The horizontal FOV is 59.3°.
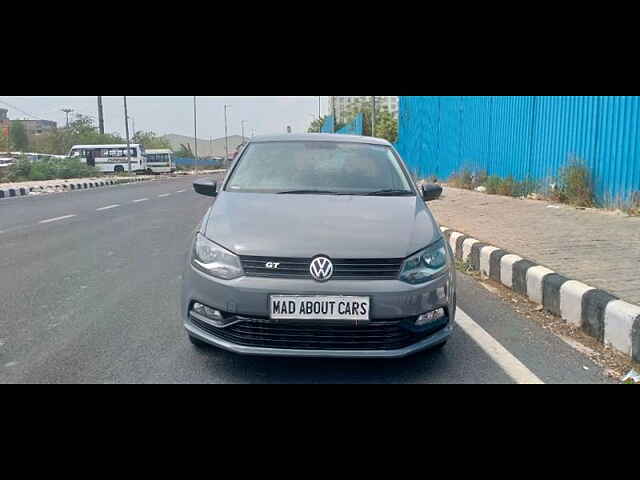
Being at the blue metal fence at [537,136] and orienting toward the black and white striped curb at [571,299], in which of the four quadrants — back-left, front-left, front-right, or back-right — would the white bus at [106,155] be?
back-right

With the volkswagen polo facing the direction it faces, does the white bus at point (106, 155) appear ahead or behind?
behind

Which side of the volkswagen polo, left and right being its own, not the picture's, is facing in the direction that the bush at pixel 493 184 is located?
back

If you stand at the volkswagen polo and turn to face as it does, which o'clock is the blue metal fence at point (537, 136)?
The blue metal fence is roughly at 7 o'clock from the volkswagen polo.

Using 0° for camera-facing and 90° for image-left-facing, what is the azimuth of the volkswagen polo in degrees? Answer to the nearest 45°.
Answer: approximately 0°

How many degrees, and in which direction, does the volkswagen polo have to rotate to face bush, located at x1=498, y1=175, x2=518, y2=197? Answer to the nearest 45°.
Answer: approximately 135° to its left

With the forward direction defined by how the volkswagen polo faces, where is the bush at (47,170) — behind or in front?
behind

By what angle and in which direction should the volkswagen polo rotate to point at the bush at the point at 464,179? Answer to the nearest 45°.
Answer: approximately 180°

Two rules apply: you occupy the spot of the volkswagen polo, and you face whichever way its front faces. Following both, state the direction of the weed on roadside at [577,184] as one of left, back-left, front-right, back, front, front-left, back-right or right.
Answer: back-left
